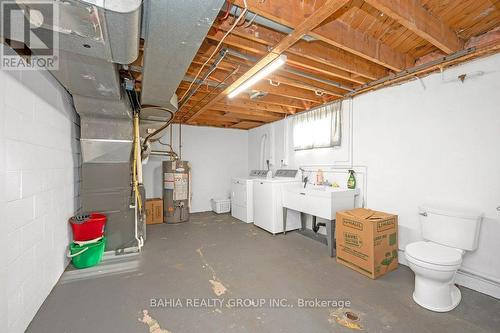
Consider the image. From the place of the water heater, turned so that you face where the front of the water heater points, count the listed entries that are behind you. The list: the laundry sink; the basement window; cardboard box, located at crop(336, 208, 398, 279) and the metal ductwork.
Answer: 0

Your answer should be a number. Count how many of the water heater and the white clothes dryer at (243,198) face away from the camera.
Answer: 0

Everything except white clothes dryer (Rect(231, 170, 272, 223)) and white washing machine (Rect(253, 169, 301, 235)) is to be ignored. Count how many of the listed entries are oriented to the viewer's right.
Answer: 0

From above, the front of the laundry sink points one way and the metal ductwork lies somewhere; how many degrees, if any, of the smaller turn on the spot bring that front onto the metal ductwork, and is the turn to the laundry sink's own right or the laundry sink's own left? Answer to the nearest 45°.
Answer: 0° — it already faces it

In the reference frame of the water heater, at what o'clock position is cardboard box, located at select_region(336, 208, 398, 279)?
The cardboard box is roughly at 11 o'clock from the water heater.

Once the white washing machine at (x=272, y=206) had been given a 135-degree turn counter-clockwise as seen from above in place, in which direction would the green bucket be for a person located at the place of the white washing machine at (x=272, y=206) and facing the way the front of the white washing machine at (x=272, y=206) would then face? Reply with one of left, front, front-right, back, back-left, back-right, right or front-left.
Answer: back-right

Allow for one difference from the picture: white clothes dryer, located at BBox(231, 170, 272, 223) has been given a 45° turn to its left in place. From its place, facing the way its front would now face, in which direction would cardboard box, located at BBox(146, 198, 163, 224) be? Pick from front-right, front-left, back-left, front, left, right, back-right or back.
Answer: right

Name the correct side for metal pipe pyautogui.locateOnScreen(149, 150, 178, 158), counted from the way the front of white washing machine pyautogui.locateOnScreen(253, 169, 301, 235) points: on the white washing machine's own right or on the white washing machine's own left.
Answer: on the white washing machine's own right

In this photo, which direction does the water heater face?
toward the camera

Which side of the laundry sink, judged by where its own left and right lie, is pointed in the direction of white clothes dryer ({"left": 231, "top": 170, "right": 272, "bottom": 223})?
right

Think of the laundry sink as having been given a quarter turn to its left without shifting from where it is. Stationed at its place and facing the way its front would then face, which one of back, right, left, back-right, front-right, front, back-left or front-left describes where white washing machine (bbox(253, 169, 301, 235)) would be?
back

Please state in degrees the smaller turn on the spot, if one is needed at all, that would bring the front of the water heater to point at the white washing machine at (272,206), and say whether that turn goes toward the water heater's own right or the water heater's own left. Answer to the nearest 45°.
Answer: approximately 45° to the water heater's own left

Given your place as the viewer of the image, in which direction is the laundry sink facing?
facing the viewer and to the left of the viewer

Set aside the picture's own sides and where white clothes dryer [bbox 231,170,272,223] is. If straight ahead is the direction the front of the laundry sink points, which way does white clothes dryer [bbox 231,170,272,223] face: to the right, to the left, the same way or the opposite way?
the same way

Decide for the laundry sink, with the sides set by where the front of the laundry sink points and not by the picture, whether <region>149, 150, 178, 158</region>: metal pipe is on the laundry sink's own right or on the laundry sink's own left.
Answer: on the laundry sink's own right

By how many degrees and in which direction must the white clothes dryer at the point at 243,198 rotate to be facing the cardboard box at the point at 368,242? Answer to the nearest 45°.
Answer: approximately 90° to its left

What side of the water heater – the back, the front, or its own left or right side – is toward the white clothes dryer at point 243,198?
left

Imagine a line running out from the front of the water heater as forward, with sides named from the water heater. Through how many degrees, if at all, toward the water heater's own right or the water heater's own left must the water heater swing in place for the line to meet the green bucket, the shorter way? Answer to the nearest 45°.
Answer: approximately 45° to the water heater's own right

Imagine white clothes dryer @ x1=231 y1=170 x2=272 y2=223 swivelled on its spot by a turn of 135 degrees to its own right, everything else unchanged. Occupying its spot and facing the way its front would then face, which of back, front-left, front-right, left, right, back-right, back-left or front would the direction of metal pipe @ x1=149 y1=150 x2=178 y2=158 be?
left
